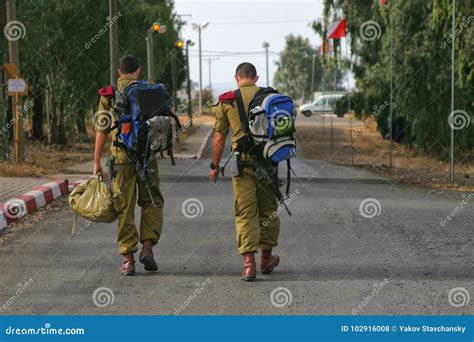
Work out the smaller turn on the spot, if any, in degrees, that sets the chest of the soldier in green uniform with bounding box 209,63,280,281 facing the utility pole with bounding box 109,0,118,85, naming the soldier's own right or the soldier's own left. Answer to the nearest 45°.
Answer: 0° — they already face it

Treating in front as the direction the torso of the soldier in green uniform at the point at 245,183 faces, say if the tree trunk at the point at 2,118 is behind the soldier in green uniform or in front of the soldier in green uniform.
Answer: in front

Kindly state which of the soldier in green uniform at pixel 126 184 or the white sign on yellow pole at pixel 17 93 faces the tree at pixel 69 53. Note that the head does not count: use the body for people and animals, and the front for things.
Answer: the soldier in green uniform

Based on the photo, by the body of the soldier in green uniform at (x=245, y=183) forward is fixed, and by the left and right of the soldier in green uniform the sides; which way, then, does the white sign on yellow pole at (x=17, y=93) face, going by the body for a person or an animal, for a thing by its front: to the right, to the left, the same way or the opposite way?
the opposite way

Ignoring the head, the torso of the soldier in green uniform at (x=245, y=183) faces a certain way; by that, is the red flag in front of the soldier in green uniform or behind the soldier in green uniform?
in front

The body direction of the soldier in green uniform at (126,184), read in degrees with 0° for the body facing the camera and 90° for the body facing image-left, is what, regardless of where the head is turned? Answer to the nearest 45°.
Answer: approximately 180°

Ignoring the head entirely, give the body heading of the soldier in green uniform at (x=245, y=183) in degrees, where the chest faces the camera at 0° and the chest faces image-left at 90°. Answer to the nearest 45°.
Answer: approximately 180°

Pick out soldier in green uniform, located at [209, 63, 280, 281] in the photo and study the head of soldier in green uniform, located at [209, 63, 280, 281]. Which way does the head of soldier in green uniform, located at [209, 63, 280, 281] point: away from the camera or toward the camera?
away from the camera

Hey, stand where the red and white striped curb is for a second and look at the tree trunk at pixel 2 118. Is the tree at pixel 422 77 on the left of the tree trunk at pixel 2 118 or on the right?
right

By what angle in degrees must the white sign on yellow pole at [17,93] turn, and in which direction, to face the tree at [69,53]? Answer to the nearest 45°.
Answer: approximately 180°

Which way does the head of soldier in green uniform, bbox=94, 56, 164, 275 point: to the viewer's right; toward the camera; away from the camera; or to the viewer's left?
away from the camera
